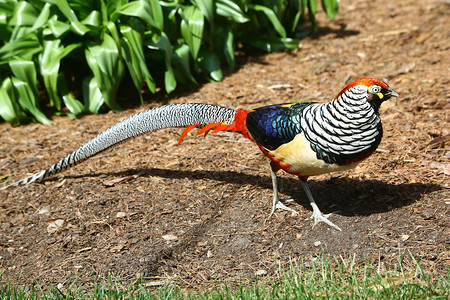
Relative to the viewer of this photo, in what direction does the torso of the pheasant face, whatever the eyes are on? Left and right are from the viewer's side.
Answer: facing to the right of the viewer

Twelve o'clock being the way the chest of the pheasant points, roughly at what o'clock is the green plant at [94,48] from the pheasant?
The green plant is roughly at 8 o'clock from the pheasant.
